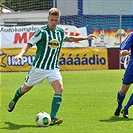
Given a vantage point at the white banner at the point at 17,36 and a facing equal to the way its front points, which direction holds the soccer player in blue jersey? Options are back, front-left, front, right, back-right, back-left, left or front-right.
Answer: front

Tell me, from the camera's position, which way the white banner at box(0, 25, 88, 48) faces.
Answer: facing the viewer

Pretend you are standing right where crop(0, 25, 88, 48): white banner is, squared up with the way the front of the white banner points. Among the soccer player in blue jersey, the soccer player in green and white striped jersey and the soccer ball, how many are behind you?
0

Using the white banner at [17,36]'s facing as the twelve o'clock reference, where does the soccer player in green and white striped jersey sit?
The soccer player in green and white striped jersey is roughly at 12 o'clock from the white banner.

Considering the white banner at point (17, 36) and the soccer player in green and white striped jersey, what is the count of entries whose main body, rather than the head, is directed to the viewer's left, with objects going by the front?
0

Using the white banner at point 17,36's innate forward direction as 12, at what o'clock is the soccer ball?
The soccer ball is roughly at 12 o'clock from the white banner.
